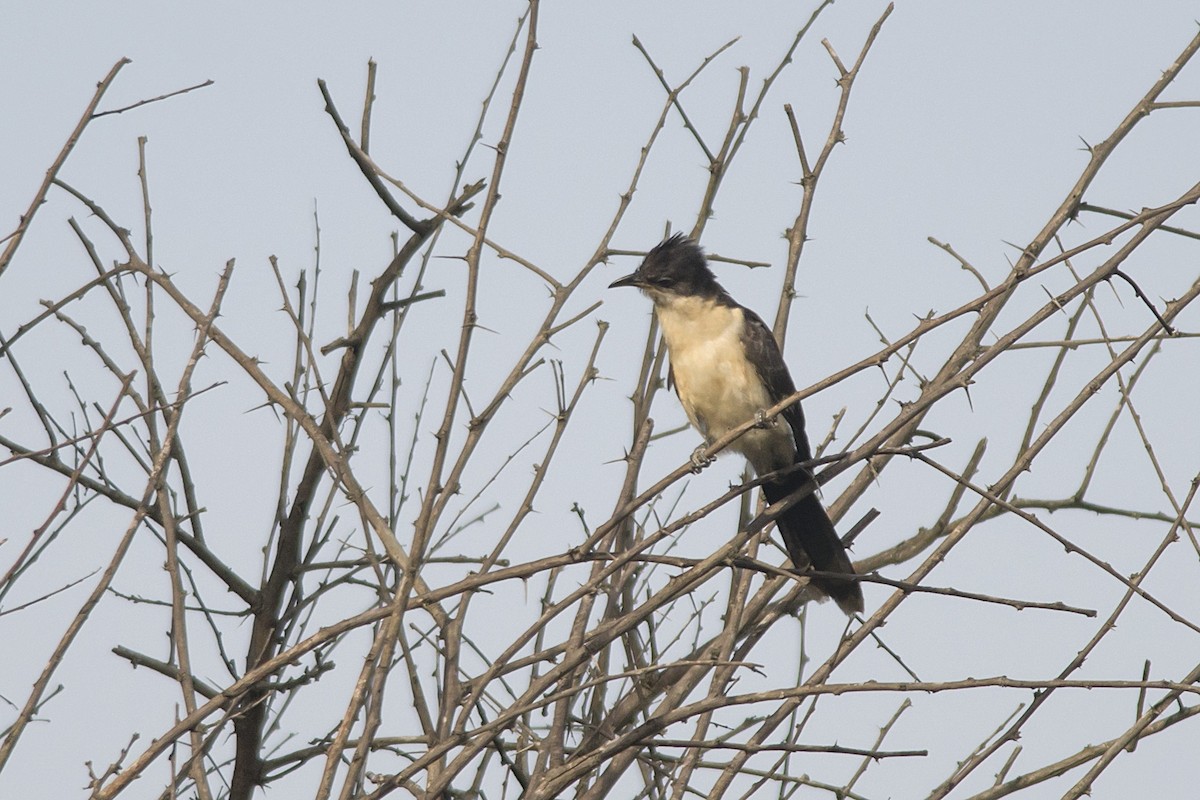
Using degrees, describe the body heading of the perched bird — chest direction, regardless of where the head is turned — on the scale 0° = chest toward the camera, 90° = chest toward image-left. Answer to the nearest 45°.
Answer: approximately 45°
